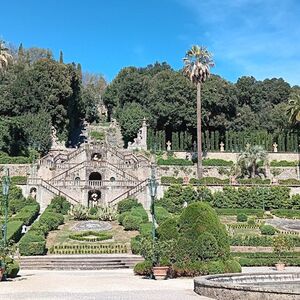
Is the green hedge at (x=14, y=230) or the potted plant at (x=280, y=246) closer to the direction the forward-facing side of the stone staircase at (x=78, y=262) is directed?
the potted plant

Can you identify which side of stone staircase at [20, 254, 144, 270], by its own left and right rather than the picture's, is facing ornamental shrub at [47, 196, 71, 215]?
back

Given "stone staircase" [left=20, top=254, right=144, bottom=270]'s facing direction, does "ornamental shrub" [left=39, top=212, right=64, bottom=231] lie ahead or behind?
behind

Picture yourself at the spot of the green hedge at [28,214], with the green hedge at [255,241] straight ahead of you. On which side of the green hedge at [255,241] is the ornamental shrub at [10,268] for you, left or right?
right

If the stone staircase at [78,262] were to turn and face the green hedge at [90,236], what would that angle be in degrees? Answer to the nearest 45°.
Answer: approximately 180°

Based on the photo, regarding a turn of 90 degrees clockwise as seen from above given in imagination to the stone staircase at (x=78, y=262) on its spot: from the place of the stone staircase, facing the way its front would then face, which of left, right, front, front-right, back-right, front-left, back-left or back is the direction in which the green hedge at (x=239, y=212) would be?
back-right

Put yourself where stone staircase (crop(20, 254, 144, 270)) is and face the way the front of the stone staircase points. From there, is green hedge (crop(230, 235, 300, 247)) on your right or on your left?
on your left

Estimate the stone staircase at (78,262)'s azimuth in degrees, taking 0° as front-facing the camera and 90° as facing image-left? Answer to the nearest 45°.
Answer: approximately 0°

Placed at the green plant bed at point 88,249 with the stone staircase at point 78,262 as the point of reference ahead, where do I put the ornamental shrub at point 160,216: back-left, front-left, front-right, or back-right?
back-left

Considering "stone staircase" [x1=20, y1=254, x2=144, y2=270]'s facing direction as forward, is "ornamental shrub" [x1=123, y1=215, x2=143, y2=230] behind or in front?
behind
